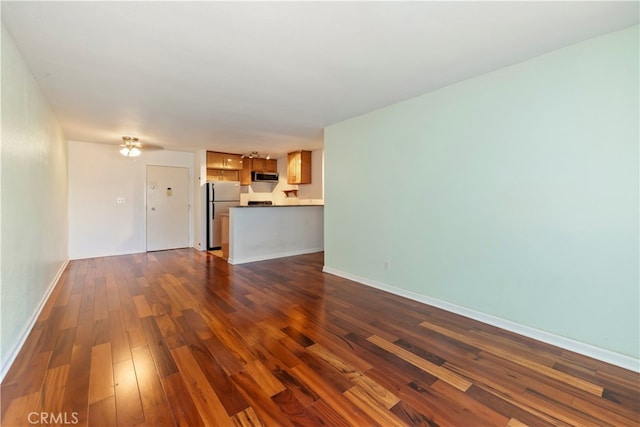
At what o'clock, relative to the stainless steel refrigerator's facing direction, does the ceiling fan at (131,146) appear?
The ceiling fan is roughly at 2 o'clock from the stainless steel refrigerator.

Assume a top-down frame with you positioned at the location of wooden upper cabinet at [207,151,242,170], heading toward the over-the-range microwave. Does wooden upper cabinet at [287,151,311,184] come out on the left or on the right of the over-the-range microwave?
right

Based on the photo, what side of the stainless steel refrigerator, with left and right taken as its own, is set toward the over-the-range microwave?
left

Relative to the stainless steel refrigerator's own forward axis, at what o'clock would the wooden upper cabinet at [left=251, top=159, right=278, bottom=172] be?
The wooden upper cabinet is roughly at 8 o'clock from the stainless steel refrigerator.

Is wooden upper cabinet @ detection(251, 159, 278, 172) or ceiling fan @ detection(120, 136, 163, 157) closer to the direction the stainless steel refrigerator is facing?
the ceiling fan

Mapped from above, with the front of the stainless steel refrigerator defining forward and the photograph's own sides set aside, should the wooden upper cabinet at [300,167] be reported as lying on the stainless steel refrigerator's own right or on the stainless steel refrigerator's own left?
on the stainless steel refrigerator's own left

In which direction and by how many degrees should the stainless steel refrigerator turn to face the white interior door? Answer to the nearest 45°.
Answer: approximately 90° to its right

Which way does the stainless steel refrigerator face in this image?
toward the camera
